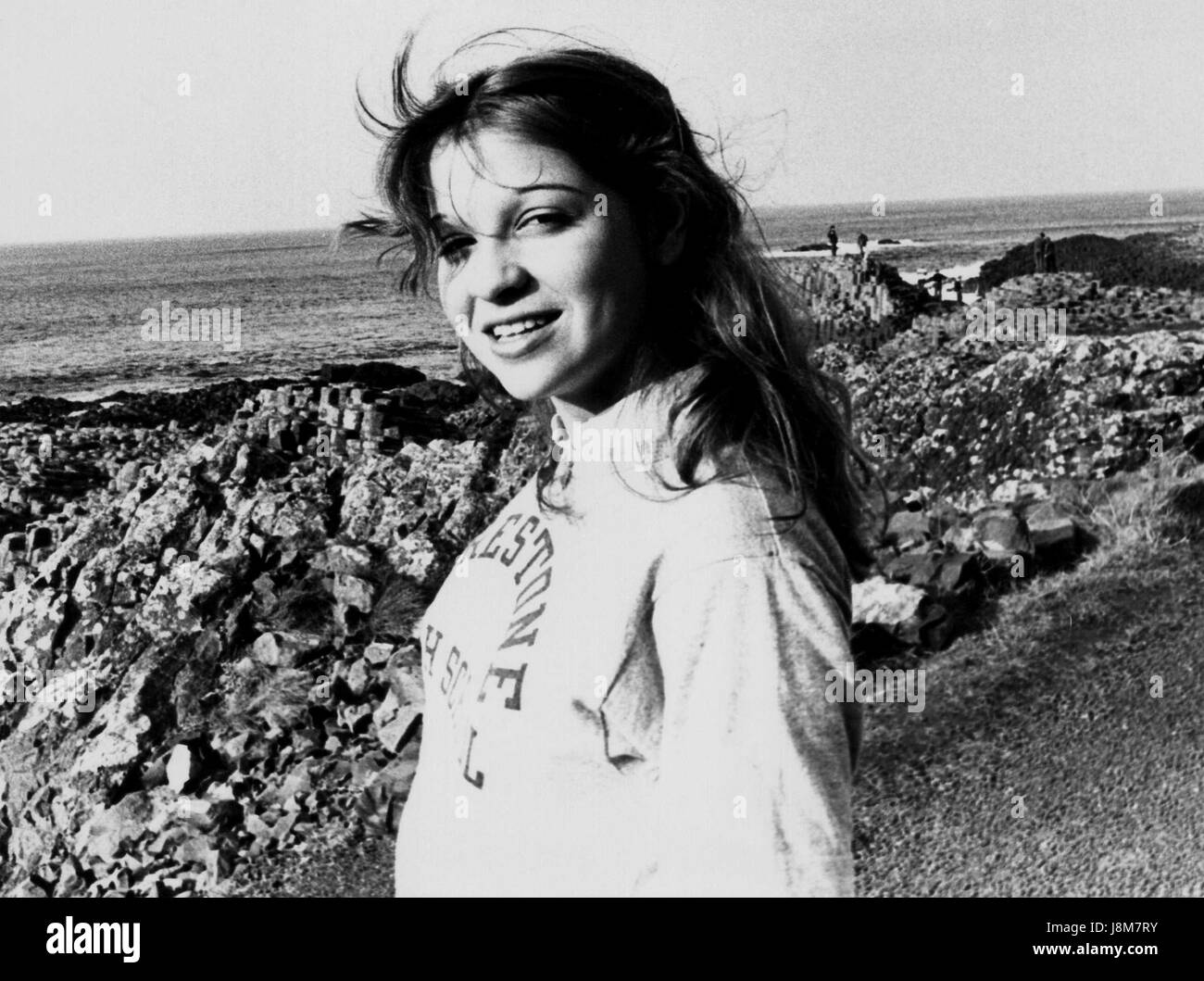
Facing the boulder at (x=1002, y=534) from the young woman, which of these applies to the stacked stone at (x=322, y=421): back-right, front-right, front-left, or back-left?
front-left

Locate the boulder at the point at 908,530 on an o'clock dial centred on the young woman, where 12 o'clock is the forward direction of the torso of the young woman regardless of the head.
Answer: The boulder is roughly at 5 o'clock from the young woman.

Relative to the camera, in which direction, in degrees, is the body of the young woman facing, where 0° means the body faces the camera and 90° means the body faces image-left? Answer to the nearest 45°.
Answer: approximately 45°

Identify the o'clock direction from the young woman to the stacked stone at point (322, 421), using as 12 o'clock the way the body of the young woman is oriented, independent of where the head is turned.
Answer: The stacked stone is roughly at 4 o'clock from the young woman.

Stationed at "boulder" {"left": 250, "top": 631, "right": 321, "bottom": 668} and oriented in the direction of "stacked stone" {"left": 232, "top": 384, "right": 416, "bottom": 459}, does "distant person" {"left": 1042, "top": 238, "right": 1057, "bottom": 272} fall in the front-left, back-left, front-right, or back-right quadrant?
front-right

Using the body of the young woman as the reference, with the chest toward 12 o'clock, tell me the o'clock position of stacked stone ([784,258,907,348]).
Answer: The stacked stone is roughly at 5 o'clock from the young woman.
